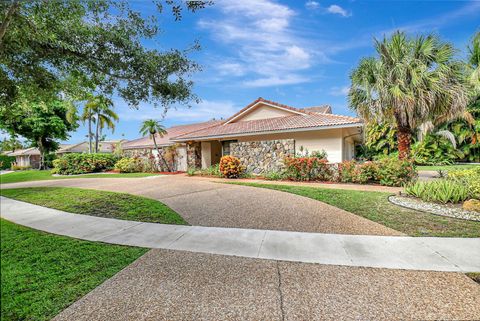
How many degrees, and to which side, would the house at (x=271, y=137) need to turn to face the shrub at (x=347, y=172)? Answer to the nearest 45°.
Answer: approximately 90° to its left

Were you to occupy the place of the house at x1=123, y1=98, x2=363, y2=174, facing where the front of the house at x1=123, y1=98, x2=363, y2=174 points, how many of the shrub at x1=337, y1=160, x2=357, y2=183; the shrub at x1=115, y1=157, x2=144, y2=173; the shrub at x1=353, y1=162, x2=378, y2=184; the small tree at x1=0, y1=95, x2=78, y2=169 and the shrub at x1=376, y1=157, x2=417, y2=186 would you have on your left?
3

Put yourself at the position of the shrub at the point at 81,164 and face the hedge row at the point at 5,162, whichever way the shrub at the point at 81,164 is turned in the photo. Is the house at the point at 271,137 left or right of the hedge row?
right

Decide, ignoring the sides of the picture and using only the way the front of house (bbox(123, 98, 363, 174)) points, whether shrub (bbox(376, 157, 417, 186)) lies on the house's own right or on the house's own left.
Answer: on the house's own left

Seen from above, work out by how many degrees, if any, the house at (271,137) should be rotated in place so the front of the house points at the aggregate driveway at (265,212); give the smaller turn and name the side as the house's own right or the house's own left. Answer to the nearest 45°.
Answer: approximately 45° to the house's own left

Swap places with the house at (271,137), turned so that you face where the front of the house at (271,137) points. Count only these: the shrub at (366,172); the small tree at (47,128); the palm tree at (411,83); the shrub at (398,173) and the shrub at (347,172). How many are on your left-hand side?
4

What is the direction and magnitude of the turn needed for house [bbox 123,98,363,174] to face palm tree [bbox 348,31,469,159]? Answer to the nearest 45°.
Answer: approximately 90° to its left

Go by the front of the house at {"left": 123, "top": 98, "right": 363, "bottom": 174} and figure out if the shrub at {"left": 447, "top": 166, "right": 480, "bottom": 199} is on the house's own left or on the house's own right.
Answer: on the house's own left

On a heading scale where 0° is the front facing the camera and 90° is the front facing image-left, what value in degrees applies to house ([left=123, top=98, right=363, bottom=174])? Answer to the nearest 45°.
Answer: approximately 45°

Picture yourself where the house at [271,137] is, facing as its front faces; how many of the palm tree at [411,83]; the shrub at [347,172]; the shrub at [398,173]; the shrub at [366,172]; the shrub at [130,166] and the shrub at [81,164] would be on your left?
4

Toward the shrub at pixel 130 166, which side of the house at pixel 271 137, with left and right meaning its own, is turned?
right
